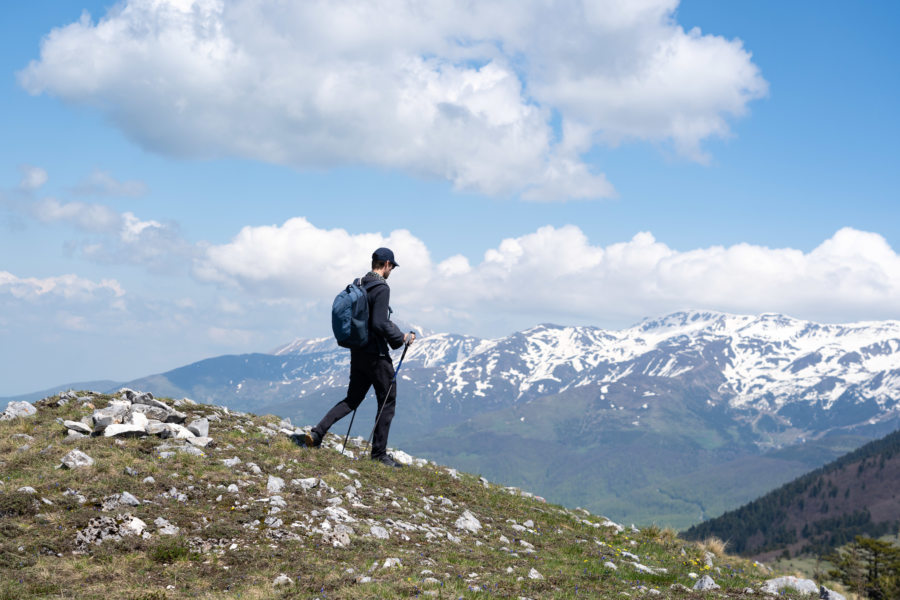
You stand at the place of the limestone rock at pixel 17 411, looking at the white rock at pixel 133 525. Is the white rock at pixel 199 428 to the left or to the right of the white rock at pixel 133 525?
left

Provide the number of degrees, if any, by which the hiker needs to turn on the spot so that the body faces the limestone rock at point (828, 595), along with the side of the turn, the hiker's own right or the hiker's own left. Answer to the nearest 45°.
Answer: approximately 45° to the hiker's own right

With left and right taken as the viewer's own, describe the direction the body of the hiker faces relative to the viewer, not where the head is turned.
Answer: facing to the right of the viewer

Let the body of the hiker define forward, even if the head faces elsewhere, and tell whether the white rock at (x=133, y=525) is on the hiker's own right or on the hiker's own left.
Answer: on the hiker's own right

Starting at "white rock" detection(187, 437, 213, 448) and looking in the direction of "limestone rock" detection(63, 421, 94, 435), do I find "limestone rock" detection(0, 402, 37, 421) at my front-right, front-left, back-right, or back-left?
front-right

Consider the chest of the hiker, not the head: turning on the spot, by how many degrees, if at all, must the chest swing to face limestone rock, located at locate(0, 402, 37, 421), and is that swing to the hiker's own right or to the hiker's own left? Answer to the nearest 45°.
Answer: approximately 180°

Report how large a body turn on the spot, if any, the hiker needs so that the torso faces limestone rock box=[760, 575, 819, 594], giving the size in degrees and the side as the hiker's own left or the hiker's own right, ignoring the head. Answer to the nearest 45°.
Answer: approximately 45° to the hiker's own right

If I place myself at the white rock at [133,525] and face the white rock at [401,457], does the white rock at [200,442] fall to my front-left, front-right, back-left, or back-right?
front-left

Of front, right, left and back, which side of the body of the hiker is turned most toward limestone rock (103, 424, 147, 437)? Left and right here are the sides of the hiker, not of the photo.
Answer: back

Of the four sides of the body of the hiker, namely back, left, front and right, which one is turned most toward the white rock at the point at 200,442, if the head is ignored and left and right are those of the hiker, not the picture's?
back

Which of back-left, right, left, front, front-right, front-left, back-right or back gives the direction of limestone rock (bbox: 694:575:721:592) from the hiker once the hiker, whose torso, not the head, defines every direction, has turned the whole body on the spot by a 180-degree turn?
back-left

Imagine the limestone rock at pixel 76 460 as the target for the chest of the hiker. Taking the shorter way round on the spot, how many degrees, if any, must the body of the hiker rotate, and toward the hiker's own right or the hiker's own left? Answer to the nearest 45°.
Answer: approximately 135° to the hiker's own right

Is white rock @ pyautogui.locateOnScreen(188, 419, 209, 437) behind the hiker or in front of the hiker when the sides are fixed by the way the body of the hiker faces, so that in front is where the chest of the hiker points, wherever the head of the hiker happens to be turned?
behind
